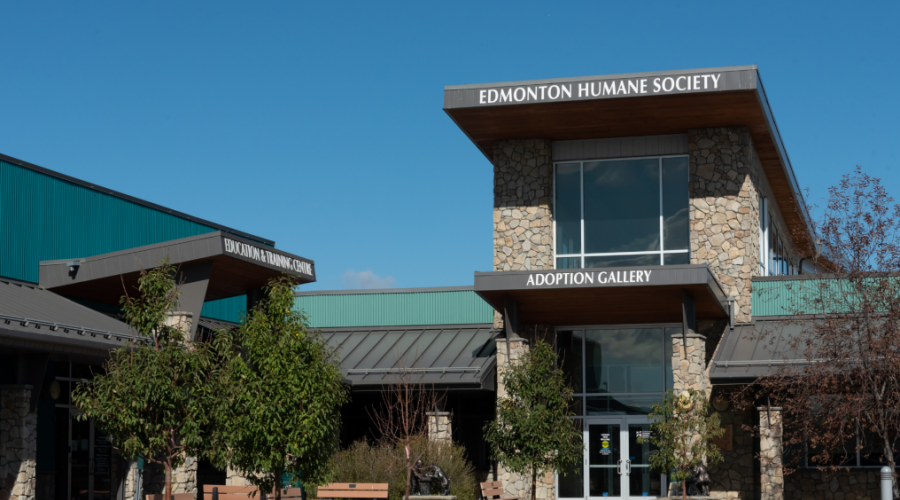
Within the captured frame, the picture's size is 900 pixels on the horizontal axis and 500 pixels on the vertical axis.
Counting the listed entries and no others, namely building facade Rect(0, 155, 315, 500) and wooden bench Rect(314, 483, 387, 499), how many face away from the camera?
0

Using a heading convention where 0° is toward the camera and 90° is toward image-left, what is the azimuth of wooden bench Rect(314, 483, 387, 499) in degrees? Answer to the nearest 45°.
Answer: approximately 0°

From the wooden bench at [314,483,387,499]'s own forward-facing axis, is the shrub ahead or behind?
behind

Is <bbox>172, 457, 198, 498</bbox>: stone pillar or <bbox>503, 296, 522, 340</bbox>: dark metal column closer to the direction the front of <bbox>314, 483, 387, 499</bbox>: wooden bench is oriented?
the stone pillar

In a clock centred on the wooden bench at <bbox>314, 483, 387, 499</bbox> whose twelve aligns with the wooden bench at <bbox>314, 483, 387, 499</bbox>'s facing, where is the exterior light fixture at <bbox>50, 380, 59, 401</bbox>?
The exterior light fixture is roughly at 3 o'clock from the wooden bench.

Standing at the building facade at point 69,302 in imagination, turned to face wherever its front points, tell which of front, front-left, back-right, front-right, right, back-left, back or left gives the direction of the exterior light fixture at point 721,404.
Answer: front-left

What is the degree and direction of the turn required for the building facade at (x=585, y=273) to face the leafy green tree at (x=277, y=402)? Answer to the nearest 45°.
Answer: approximately 45° to its right

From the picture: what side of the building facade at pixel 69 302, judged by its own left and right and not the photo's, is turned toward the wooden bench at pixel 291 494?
front

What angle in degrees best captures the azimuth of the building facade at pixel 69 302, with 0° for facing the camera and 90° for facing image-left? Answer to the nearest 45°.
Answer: approximately 315°

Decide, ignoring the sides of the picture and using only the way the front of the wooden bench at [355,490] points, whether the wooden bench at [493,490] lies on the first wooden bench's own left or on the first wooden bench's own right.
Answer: on the first wooden bench's own left

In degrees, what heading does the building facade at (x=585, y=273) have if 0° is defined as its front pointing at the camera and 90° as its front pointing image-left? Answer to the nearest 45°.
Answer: approximately 0°
